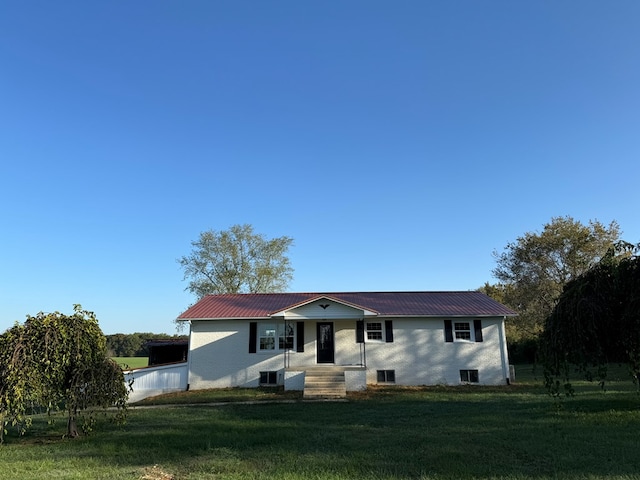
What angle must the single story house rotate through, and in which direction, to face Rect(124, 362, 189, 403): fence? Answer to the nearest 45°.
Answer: approximately 90° to its right

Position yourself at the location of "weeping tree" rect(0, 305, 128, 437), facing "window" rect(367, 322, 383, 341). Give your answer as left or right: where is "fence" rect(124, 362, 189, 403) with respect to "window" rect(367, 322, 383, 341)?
left

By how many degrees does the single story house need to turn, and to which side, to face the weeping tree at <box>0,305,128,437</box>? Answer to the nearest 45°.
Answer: approximately 45° to its right

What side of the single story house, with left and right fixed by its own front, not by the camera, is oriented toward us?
front

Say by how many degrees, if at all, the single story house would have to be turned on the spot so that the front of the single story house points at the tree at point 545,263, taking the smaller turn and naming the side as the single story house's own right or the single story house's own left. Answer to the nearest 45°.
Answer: approximately 135° to the single story house's own left

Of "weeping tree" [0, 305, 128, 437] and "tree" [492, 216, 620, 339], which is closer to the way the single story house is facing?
the weeping tree

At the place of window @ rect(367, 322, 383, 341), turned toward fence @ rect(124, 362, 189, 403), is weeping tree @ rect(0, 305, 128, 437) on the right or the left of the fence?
left

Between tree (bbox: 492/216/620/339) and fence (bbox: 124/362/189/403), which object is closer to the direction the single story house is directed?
the fence

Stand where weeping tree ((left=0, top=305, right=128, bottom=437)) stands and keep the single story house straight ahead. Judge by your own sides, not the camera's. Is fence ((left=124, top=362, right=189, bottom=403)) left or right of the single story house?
left
